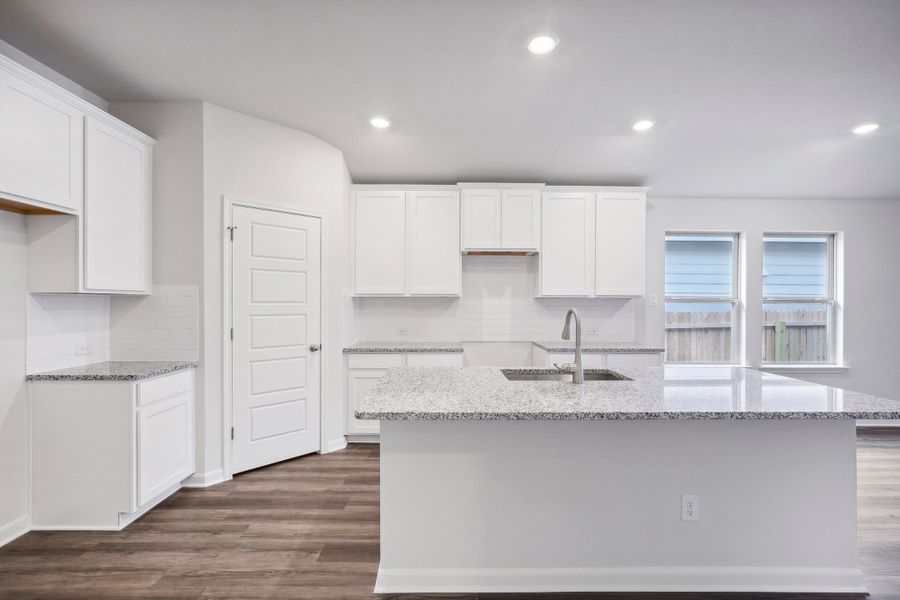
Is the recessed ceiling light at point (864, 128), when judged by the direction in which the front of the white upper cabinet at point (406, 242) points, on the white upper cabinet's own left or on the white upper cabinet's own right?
on the white upper cabinet's own left

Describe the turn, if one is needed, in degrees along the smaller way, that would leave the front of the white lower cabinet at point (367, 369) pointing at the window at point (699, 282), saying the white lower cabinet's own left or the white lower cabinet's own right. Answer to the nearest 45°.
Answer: approximately 90° to the white lower cabinet's own left

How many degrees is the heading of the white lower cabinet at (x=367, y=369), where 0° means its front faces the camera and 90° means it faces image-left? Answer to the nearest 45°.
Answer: approximately 0°

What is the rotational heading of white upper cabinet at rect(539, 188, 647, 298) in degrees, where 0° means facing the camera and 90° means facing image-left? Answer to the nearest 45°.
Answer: approximately 0°
